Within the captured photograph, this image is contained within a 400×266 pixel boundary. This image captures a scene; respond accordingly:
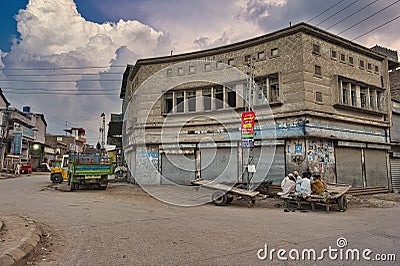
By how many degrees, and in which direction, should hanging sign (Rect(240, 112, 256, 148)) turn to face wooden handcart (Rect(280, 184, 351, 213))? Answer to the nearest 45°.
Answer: approximately 45° to its left
